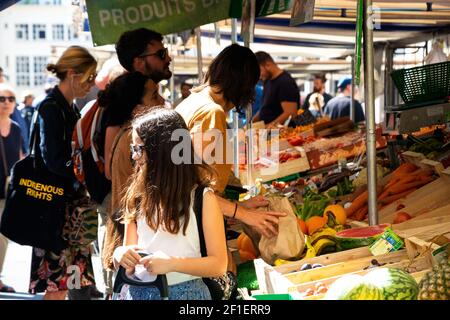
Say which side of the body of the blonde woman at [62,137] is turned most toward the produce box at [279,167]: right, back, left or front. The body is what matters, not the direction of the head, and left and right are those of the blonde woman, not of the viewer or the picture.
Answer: front

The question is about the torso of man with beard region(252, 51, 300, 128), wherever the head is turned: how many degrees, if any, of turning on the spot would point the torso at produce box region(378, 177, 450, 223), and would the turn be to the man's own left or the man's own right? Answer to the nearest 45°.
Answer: approximately 45° to the man's own left

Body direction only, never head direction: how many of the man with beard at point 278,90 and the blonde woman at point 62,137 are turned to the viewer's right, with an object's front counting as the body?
1

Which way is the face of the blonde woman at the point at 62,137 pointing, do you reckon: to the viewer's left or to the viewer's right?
to the viewer's right

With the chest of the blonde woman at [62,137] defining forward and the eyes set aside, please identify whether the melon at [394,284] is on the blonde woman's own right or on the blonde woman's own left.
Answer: on the blonde woman's own right

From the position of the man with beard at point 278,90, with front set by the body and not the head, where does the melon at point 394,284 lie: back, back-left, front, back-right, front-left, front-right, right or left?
front-left

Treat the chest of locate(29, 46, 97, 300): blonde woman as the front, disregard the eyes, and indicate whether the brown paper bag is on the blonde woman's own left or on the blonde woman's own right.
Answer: on the blonde woman's own right

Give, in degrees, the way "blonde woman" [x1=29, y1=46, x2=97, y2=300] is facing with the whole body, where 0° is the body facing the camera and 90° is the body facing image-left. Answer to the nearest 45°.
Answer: approximately 270°

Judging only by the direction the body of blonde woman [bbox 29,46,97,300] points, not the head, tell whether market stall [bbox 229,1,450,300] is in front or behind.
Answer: in front

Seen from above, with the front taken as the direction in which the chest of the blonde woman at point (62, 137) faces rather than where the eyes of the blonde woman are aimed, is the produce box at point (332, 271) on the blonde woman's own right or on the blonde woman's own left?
on the blonde woman's own right

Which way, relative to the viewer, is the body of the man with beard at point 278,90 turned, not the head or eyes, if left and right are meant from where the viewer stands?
facing the viewer and to the left of the viewer
